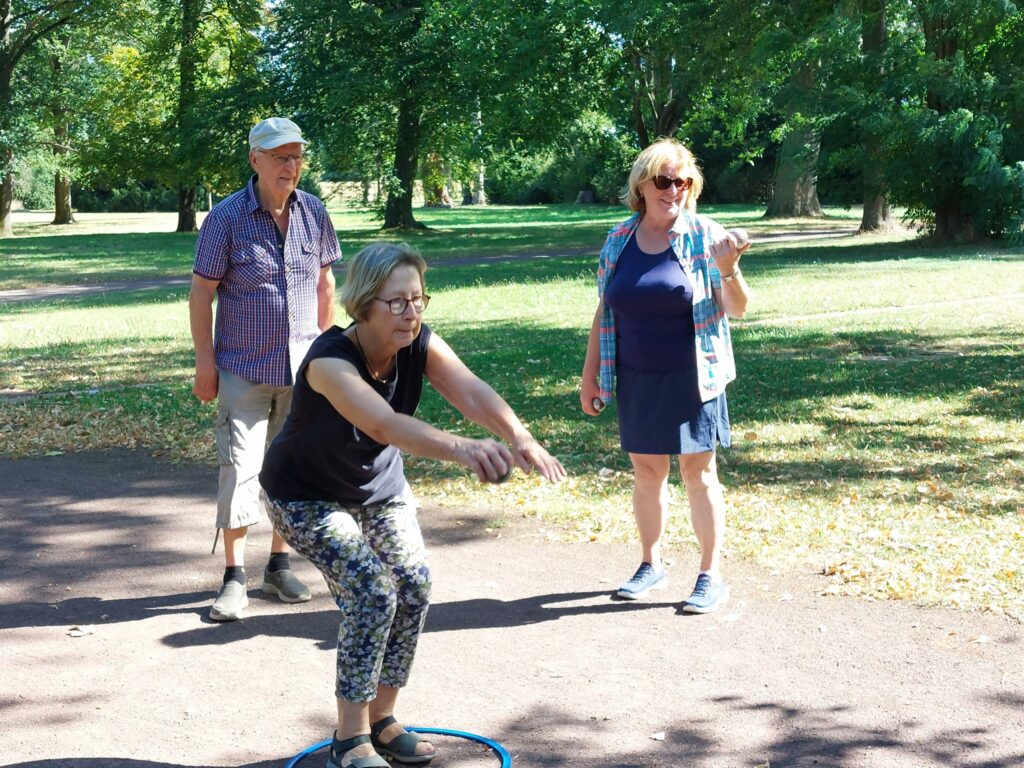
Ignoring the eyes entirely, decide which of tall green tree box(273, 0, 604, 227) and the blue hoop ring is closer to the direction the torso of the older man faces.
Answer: the blue hoop ring

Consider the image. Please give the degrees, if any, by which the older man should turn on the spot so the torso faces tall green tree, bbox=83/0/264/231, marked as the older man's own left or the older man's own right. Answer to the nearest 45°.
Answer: approximately 135° to the older man's own left

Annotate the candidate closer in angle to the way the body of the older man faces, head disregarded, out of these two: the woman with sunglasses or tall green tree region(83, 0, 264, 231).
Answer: the woman with sunglasses

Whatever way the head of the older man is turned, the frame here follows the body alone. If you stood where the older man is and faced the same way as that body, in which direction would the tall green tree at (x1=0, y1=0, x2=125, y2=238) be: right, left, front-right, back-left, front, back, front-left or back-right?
back-left

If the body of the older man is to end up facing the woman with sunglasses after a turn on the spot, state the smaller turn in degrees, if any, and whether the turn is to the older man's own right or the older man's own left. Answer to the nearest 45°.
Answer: approximately 45° to the older man's own left

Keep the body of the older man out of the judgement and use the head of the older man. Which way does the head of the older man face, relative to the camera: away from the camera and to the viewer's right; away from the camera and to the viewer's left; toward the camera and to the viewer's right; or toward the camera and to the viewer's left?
toward the camera and to the viewer's right

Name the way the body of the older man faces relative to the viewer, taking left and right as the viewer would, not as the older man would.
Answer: facing the viewer and to the right of the viewer

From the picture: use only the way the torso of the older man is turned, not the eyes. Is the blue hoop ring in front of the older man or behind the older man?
in front

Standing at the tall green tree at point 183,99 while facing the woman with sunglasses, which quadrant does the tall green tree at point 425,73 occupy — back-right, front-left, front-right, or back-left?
front-left

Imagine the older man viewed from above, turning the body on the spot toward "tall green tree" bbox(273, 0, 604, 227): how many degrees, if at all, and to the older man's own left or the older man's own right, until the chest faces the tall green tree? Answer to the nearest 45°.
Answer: approximately 135° to the older man's own left

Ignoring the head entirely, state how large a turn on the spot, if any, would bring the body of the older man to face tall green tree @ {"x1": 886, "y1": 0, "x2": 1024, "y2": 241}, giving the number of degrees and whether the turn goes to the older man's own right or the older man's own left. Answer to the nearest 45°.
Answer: approximately 90° to the older man's own left

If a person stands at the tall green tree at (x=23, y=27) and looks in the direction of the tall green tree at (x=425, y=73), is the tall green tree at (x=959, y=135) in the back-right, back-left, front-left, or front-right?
front-right
